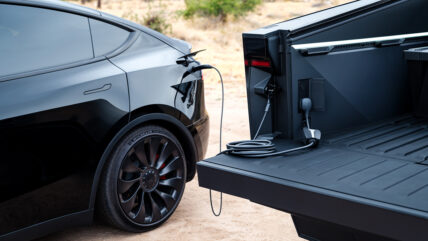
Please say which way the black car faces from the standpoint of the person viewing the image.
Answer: facing the viewer and to the left of the viewer
